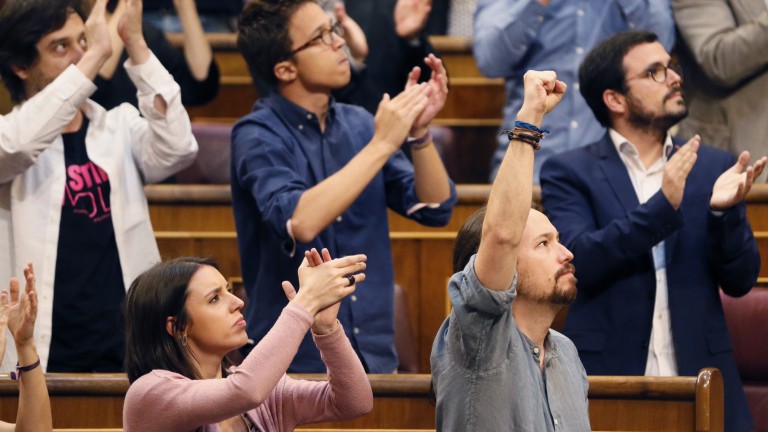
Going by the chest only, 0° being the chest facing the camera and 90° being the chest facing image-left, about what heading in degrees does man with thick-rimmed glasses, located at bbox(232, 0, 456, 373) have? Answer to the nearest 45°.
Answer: approximately 315°

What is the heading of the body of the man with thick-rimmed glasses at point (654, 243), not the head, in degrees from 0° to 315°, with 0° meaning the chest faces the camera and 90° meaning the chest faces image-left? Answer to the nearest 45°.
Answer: approximately 315°

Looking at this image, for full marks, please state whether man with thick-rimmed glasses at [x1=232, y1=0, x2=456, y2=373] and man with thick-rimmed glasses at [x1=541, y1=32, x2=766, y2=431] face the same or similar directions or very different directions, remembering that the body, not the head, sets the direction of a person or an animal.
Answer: same or similar directions

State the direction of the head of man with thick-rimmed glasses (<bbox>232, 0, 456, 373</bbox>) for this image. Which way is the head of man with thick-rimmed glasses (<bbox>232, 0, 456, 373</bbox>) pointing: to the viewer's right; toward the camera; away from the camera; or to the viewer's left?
to the viewer's right

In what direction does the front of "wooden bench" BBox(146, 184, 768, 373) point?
toward the camera

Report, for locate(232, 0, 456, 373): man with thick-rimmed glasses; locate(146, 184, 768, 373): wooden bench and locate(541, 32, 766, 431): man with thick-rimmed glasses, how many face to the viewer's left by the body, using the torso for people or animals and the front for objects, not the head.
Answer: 0
